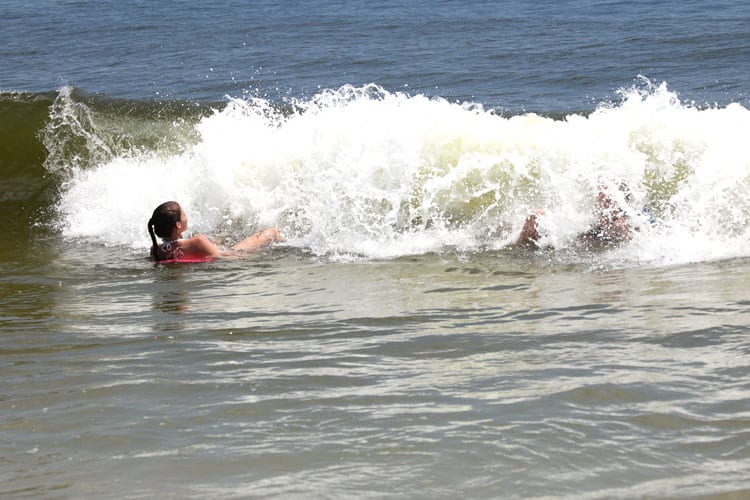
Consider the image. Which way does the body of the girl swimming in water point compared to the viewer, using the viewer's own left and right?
facing away from the viewer and to the right of the viewer

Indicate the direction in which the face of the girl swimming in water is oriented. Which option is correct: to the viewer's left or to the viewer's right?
to the viewer's right
